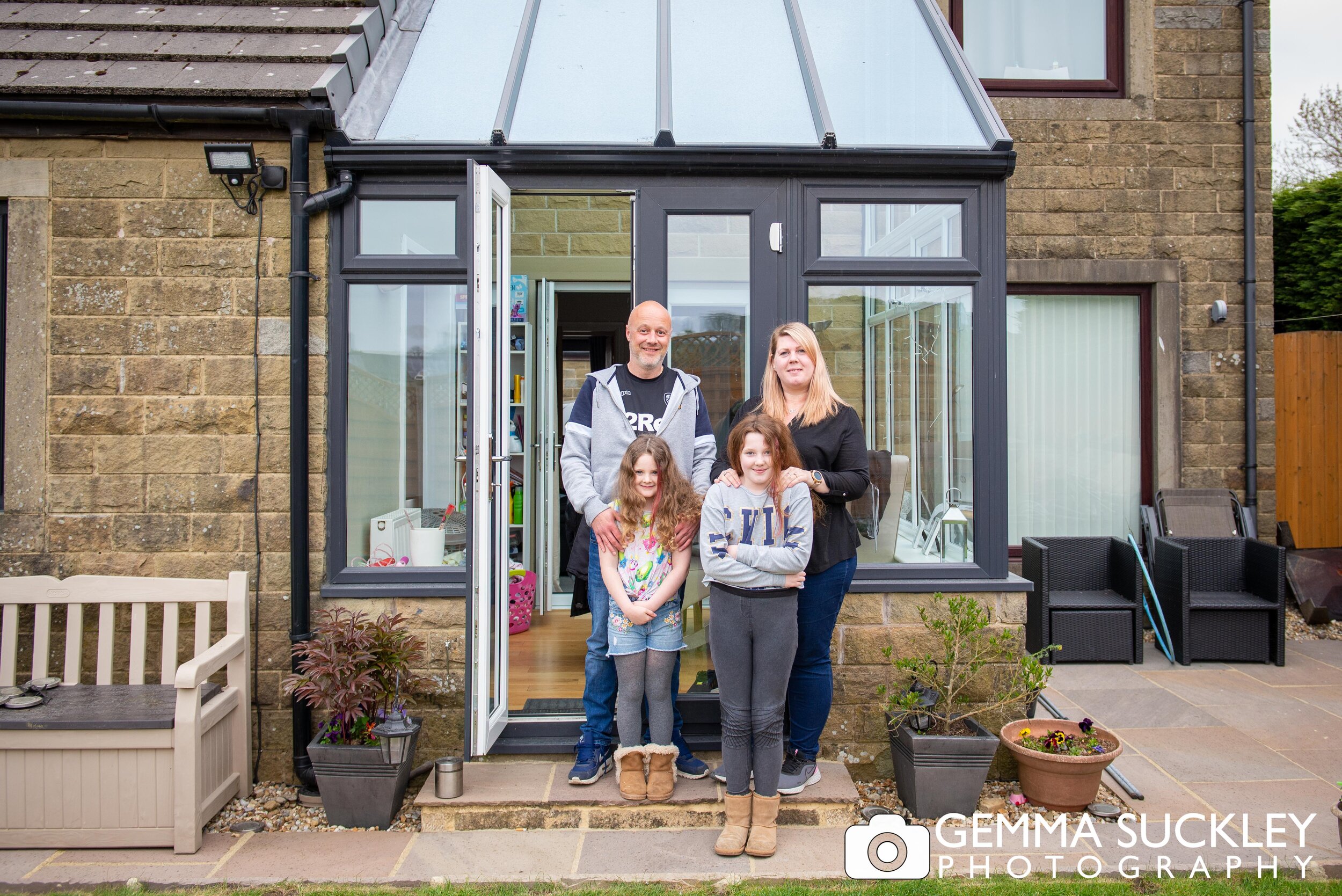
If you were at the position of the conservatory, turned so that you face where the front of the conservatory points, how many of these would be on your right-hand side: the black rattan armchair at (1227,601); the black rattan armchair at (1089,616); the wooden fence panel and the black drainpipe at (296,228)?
1

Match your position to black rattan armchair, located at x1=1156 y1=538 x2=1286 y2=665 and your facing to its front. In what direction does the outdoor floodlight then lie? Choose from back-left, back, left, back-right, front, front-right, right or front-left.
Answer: front-right

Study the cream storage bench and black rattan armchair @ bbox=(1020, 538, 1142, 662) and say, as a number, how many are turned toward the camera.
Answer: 2

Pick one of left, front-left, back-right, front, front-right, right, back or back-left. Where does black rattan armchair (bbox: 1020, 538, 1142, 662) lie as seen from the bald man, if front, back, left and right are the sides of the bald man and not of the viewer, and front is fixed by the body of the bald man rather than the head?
back-left

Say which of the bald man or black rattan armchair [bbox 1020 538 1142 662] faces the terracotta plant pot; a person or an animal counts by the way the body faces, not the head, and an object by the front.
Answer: the black rattan armchair

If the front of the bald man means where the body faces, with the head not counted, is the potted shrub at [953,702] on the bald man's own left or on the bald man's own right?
on the bald man's own left

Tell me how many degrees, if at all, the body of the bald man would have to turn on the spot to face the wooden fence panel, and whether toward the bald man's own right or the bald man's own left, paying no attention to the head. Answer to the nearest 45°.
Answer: approximately 135° to the bald man's own left

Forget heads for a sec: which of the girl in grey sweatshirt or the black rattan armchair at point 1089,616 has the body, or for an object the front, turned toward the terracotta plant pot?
the black rattan armchair
